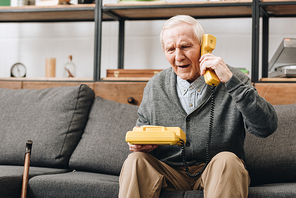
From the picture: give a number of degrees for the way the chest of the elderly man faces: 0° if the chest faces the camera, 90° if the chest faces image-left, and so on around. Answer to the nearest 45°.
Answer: approximately 0°

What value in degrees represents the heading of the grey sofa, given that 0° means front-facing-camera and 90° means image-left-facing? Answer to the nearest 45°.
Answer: approximately 0°

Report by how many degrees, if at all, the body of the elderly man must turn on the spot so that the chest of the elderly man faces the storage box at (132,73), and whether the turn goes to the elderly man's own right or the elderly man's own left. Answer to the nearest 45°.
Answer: approximately 135° to the elderly man's own right
